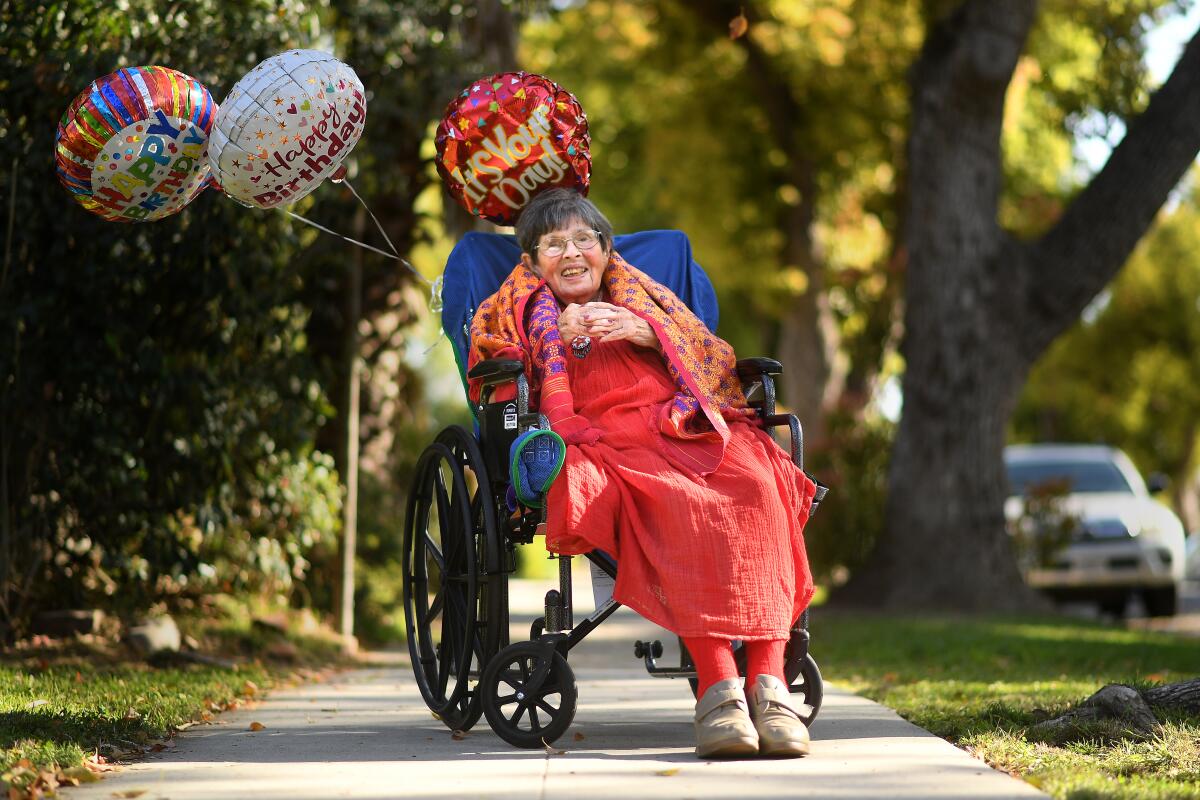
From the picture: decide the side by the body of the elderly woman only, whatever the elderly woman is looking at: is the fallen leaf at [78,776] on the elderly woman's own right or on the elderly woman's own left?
on the elderly woman's own right

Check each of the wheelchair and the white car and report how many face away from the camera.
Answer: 0

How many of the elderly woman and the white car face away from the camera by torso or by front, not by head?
0

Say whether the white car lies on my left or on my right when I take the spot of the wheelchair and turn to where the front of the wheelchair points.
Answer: on my left

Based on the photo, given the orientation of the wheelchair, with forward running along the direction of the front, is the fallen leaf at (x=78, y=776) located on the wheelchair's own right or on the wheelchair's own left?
on the wheelchair's own right

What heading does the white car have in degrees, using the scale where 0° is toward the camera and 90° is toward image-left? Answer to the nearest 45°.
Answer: approximately 0°

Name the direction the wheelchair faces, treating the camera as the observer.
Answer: facing the viewer and to the right of the viewer

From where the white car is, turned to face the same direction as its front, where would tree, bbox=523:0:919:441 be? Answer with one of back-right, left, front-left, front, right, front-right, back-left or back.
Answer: back-right

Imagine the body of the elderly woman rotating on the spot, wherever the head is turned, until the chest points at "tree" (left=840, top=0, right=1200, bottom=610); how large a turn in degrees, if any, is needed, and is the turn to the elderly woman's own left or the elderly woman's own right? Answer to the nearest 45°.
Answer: approximately 135° to the elderly woman's own left

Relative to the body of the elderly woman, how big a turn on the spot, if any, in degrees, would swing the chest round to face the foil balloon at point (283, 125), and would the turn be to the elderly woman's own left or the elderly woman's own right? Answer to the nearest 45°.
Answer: approximately 135° to the elderly woman's own right
